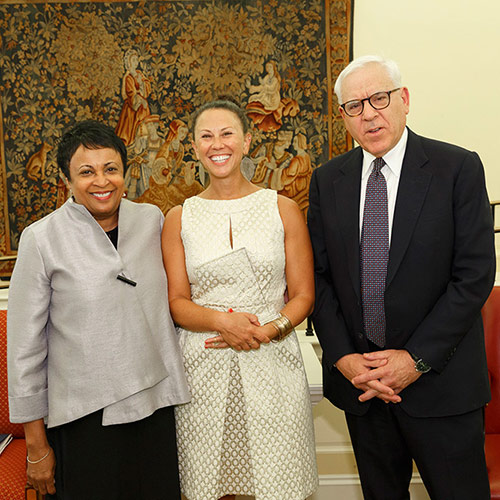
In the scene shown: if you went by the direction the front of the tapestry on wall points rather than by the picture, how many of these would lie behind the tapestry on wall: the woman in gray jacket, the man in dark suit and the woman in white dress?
0

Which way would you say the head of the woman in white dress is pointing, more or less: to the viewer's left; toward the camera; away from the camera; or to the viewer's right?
toward the camera

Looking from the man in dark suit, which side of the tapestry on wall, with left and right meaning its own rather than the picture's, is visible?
front

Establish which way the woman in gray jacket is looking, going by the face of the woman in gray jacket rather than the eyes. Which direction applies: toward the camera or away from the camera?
toward the camera

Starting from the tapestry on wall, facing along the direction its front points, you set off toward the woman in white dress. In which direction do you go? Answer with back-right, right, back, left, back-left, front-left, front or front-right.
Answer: front

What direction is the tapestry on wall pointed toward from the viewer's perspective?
toward the camera

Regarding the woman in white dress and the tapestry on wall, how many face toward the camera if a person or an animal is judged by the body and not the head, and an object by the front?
2

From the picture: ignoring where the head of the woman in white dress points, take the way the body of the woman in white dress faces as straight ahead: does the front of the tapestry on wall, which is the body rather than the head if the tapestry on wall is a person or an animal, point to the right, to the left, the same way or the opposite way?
the same way

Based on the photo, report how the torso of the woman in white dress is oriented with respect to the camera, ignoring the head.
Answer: toward the camera

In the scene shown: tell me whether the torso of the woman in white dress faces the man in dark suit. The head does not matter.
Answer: no

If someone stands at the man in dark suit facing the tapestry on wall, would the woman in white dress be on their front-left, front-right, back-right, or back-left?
front-left

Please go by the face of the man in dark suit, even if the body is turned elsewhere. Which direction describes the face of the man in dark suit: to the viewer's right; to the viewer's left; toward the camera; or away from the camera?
toward the camera

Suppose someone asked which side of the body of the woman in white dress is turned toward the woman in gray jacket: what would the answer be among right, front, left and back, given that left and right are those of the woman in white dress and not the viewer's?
right

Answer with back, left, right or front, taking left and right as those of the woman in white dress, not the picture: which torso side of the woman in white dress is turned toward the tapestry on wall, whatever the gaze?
back

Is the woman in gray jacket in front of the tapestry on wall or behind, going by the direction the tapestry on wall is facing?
in front
